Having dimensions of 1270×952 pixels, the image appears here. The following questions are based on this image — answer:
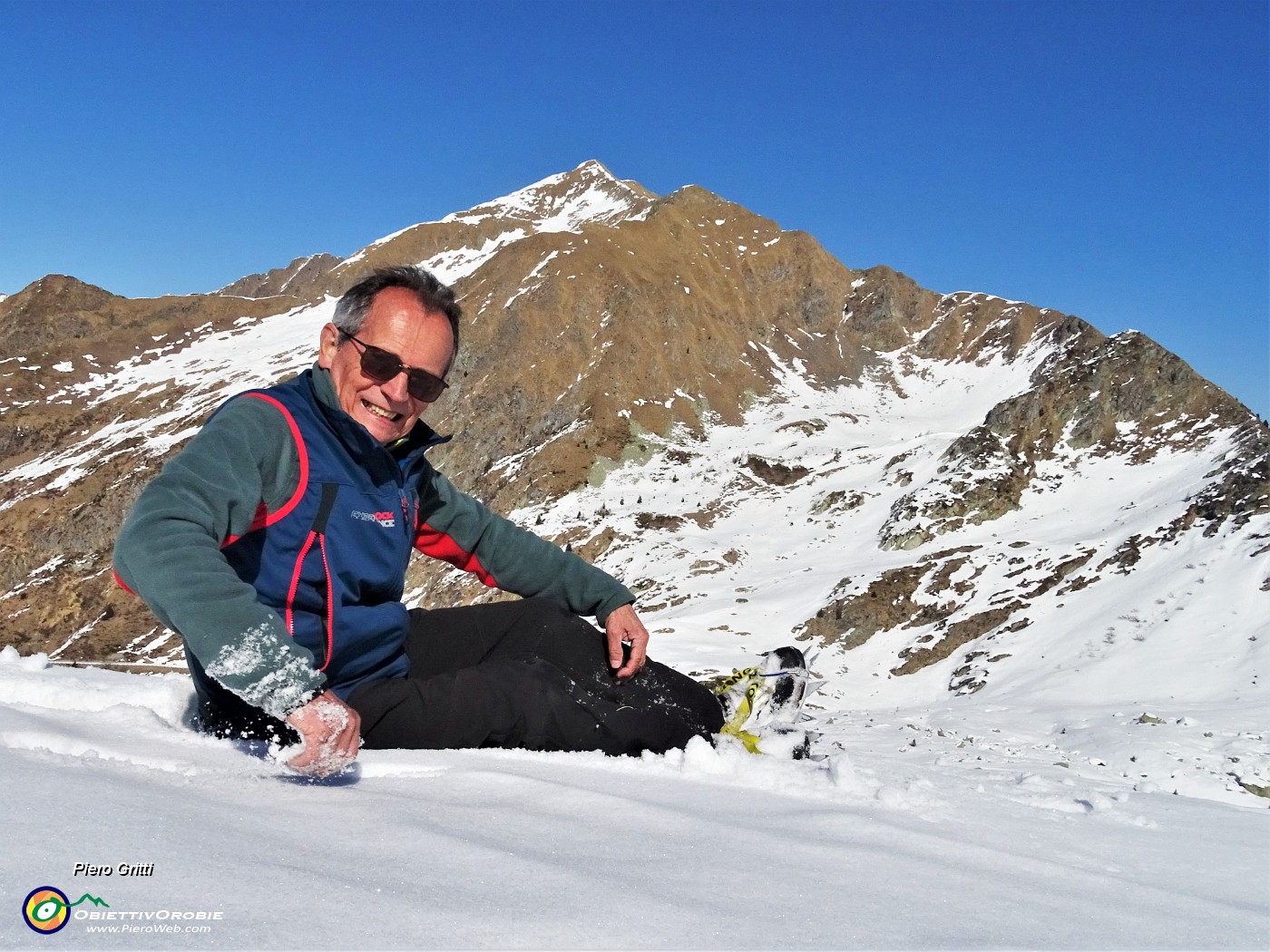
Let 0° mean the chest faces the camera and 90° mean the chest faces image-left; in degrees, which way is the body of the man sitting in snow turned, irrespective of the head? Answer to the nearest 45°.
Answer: approximately 315°
